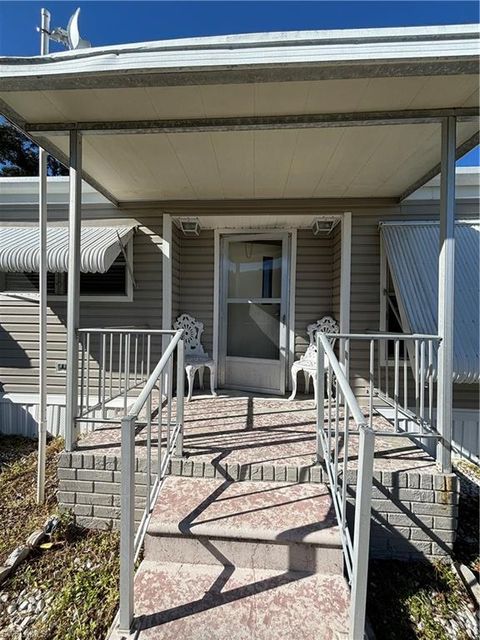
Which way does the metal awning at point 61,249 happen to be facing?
toward the camera

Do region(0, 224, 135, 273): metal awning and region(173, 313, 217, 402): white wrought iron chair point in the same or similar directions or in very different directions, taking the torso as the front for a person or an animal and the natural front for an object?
same or similar directions

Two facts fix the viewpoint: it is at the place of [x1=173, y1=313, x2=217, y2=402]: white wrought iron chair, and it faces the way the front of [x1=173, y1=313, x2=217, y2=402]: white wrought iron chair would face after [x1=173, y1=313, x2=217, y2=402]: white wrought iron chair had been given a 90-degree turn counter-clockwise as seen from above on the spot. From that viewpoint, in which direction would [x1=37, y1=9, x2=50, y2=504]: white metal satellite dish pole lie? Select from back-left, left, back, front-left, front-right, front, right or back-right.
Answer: back

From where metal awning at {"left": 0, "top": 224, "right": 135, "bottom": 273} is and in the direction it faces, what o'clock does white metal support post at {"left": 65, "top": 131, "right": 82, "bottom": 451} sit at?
The white metal support post is roughly at 12 o'clock from the metal awning.

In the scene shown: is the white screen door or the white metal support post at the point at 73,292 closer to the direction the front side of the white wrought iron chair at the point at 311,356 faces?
the white metal support post

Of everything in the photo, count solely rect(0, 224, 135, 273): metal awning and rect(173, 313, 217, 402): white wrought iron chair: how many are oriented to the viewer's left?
0

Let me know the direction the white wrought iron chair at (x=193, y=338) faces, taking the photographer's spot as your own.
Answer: facing the viewer and to the right of the viewer

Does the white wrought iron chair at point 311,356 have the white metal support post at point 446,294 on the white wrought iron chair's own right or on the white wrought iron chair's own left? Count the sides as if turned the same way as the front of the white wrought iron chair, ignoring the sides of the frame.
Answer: on the white wrought iron chair's own left

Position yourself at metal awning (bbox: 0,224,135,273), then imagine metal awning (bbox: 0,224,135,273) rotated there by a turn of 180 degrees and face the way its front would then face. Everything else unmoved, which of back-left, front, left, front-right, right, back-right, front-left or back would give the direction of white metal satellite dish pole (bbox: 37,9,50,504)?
back

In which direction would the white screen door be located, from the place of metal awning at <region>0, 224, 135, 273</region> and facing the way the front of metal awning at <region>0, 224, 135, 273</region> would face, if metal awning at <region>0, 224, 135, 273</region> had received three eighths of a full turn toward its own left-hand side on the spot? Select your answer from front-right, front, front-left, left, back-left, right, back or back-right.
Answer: front-right

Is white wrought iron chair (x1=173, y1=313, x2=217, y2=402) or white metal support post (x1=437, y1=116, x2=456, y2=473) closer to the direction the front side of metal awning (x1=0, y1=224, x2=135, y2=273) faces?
the white metal support post

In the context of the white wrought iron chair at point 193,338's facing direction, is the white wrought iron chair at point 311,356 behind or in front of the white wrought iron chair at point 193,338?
in front

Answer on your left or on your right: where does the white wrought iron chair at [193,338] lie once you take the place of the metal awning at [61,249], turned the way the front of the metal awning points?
on your left

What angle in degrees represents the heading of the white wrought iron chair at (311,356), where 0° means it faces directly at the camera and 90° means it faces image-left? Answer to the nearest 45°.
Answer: approximately 45°

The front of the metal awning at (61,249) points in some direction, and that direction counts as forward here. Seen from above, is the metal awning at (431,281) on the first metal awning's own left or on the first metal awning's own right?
on the first metal awning's own left
